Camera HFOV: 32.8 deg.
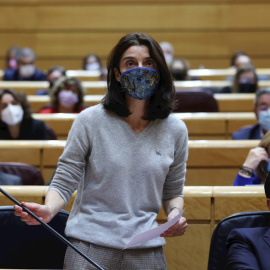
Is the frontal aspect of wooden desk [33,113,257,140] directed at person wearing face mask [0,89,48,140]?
no

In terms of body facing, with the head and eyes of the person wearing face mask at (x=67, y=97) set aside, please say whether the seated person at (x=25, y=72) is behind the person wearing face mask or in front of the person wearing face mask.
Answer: behind

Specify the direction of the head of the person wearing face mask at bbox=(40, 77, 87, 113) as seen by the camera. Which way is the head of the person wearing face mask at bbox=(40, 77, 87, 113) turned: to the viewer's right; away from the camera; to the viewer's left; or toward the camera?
toward the camera

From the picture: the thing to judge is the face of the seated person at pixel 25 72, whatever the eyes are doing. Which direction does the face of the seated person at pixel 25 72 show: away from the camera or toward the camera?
toward the camera

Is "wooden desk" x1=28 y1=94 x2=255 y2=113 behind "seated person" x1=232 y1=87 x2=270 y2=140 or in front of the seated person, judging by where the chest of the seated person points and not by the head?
behind

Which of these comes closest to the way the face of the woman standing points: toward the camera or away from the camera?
toward the camera

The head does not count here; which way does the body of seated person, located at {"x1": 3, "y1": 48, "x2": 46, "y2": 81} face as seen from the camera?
toward the camera

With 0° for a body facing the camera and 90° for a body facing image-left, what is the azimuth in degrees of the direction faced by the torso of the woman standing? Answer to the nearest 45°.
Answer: approximately 0°

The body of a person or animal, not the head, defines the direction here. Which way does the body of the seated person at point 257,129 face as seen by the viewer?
toward the camera
